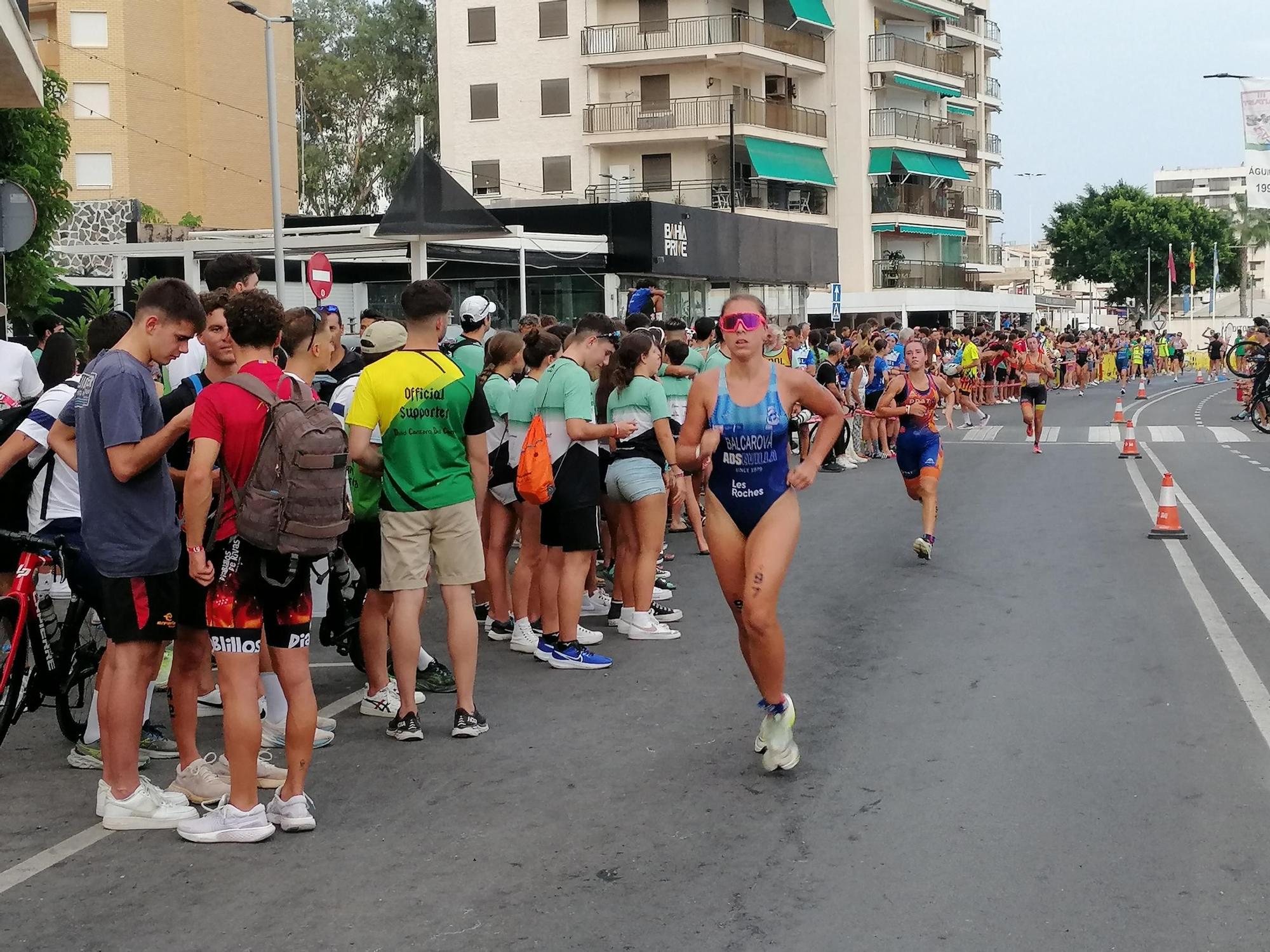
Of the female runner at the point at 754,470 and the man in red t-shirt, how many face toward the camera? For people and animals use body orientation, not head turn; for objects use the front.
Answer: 1

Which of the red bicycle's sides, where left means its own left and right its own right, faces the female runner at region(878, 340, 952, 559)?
back

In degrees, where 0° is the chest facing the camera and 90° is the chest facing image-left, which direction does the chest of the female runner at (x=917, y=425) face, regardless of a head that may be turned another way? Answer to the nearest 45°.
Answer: approximately 0°

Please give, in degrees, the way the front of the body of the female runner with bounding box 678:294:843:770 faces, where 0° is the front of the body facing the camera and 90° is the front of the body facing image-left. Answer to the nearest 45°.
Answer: approximately 0°

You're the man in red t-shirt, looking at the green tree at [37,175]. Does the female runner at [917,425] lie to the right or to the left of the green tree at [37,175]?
right

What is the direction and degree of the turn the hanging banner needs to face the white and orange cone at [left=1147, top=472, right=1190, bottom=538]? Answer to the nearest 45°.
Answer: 0° — it already faces it

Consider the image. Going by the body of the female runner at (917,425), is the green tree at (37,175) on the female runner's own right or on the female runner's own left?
on the female runner's own right

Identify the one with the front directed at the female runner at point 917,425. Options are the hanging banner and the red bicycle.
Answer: the hanging banner

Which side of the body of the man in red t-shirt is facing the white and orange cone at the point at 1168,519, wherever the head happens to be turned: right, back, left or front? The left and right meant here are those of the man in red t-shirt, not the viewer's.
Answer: right

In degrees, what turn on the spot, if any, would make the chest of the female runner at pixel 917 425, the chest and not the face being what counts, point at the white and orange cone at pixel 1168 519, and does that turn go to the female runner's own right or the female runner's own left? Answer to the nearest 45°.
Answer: approximately 90° to the female runner's own left

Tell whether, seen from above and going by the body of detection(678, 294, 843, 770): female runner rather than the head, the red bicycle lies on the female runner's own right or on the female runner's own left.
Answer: on the female runner's own right

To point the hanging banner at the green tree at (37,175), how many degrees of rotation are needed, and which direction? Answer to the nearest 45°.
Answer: approximately 45° to its right
